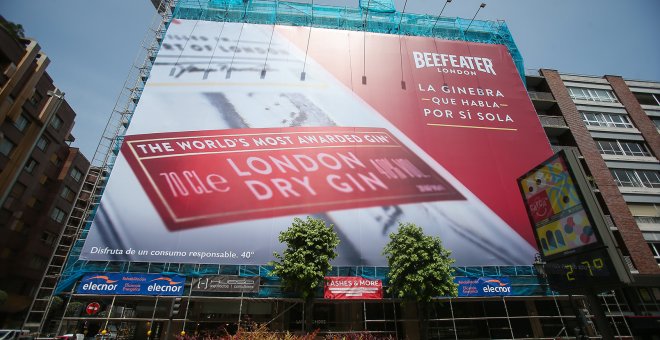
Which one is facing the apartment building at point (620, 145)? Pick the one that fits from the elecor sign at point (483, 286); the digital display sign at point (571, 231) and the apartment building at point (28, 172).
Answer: the apartment building at point (28, 172)

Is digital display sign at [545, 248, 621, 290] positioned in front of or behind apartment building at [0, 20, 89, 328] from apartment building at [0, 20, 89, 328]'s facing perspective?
in front

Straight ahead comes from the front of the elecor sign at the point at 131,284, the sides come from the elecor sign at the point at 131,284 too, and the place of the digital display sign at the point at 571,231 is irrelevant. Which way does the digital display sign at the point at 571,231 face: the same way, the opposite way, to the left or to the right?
to the right

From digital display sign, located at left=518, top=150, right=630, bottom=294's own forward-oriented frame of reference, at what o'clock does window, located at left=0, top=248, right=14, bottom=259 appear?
The window is roughly at 1 o'clock from the digital display sign.

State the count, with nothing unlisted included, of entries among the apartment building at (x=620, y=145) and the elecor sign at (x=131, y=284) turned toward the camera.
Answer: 2

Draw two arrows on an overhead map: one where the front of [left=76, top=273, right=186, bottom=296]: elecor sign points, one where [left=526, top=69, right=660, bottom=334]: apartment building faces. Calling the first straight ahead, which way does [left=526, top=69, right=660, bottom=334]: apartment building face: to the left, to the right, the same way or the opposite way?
to the right

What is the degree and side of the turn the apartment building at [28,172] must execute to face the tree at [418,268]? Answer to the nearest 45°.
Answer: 0° — it already faces it
